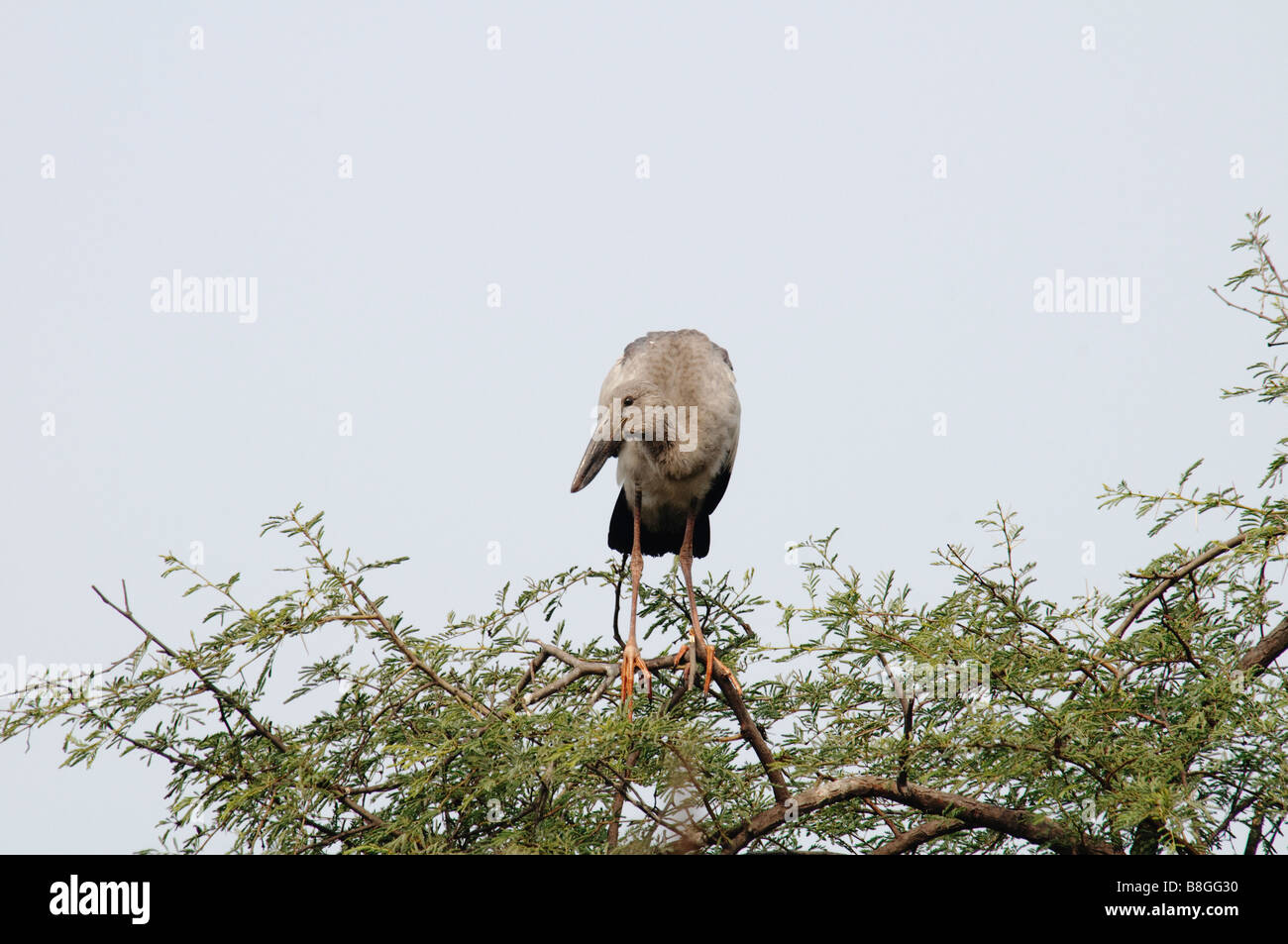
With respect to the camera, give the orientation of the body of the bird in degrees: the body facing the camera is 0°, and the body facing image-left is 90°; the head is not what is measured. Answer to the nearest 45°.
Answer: approximately 0°
